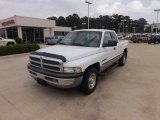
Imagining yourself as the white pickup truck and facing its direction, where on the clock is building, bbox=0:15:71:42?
The building is roughly at 4 o'clock from the white pickup truck.

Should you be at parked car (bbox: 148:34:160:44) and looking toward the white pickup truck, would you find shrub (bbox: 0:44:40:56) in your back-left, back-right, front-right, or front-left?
front-right

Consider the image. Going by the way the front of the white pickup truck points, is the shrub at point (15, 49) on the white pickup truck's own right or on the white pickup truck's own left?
on the white pickup truck's own right

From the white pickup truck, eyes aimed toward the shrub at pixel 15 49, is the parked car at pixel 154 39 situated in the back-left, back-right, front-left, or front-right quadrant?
front-right

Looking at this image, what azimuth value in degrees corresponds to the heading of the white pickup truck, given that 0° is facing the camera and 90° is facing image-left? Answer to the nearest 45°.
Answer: approximately 45°

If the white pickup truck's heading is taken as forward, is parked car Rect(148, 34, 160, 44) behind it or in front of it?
behind

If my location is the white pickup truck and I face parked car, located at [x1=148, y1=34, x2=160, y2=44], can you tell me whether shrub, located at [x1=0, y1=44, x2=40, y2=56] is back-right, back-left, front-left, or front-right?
front-left

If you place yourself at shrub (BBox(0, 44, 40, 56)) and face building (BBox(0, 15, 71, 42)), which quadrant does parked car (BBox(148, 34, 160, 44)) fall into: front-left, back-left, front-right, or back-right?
front-right
